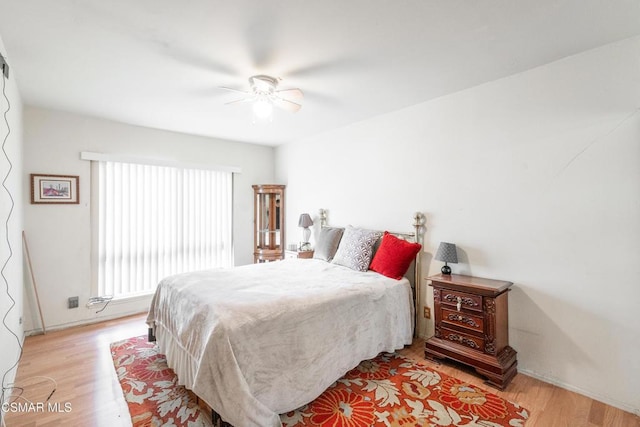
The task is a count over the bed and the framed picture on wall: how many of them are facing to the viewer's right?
0

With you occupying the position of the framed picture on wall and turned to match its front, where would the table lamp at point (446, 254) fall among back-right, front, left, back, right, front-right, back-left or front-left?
front-left

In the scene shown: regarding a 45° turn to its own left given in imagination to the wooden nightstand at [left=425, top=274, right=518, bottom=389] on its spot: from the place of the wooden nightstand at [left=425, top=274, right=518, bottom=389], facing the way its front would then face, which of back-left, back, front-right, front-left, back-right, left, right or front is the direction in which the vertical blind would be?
right

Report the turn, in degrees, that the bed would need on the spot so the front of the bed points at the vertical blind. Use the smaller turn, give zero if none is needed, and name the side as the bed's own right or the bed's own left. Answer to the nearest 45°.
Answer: approximately 90° to the bed's own right

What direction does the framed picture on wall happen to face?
toward the camera

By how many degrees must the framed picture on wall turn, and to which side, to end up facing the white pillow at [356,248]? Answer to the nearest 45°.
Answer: approximately 45° to its left

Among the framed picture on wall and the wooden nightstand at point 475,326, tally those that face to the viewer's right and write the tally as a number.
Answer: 0

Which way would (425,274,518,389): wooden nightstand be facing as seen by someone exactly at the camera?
facing the viewer and to the left of the viewer

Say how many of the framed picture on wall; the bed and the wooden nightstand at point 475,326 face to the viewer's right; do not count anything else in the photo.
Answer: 0

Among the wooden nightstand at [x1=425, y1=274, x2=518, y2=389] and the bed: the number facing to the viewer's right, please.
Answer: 0

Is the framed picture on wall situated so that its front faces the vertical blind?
no

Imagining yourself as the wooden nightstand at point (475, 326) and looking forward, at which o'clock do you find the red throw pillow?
The red throw pillow is roughly at 2 o'clock from the wooden nightstand.

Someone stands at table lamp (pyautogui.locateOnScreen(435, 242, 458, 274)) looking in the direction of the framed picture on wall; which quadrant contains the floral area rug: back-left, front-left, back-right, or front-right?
front-left

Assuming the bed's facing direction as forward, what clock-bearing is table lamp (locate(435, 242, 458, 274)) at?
The table lamp is roughly at 7 o'clock from the bed.

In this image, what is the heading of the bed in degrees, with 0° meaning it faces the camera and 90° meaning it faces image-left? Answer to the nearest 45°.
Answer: approximately 45°

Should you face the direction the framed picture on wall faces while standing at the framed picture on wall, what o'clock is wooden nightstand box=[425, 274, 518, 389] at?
The wooden nightstand is roughly at 11 o'clock from the framed picture on wall.
